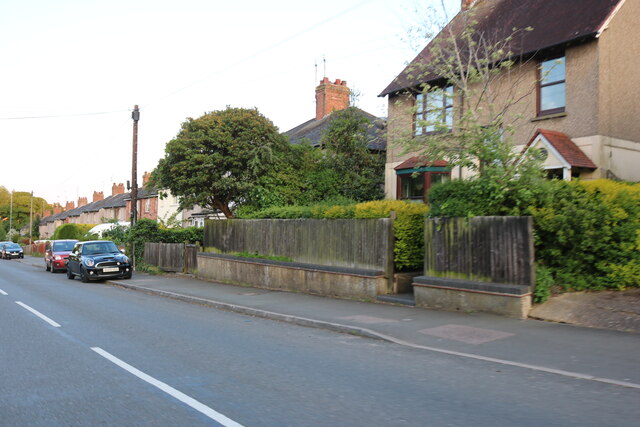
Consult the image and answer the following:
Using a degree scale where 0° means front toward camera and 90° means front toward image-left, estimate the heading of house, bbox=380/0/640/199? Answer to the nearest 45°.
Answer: approximately 45°

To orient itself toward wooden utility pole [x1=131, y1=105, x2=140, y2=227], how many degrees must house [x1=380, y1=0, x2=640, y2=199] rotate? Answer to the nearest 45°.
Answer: approximately 45° to its right

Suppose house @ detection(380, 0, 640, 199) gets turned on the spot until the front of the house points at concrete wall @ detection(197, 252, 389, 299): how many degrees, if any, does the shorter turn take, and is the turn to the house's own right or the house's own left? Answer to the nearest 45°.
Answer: approximately 45° to the house's own right

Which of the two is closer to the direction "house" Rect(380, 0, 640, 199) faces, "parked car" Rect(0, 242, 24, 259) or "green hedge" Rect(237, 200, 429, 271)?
the green hedge

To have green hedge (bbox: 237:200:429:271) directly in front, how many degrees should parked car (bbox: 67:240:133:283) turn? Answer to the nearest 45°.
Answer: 0° — it already faces it

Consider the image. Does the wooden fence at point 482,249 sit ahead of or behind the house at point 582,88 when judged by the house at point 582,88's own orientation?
ahead

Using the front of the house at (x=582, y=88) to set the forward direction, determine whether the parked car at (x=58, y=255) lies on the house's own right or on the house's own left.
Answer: on the house's own right

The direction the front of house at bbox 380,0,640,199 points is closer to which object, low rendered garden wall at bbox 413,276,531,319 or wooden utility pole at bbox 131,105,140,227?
the low rendered garden wall

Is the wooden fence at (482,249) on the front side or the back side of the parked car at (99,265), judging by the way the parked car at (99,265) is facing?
on the front side

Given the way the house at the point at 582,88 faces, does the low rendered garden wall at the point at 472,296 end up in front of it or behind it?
in front

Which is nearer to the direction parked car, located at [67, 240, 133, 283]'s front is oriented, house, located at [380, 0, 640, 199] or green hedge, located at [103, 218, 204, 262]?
the house

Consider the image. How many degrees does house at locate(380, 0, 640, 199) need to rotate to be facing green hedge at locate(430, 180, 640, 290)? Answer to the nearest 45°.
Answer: approximately 45° to its left

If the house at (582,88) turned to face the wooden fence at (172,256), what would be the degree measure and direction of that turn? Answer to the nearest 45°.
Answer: approximately 45° to its right
